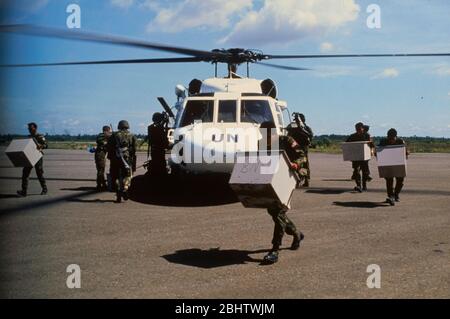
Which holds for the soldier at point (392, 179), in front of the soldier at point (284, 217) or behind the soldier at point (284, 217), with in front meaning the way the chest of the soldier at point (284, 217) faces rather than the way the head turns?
behind

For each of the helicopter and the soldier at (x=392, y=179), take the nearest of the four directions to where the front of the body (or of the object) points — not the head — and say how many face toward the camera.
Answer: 2

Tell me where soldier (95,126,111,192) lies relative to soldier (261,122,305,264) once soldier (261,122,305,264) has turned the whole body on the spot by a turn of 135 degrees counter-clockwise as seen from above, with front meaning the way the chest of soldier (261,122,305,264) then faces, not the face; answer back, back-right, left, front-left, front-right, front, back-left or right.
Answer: back-left

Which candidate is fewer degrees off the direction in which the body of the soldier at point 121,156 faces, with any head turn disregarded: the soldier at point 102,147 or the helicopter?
the soldier

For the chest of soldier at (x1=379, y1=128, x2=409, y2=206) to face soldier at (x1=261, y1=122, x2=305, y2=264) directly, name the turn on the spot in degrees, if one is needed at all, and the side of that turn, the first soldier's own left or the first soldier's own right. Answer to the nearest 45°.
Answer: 0° — they already face them

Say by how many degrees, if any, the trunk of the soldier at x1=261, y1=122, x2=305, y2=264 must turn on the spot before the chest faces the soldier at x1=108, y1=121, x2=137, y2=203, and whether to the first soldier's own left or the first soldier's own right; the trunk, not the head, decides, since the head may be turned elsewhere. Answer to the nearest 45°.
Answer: approximately 90° to the first soldier's own right

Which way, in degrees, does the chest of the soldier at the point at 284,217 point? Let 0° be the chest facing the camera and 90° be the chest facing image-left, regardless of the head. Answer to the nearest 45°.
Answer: approximately 45°
